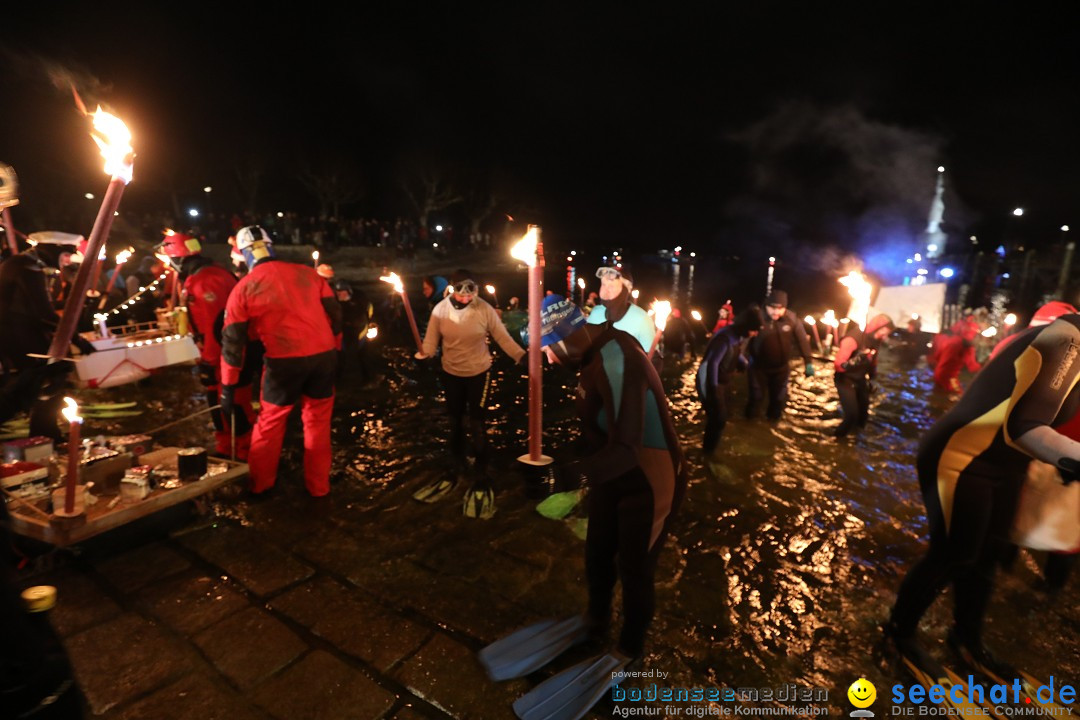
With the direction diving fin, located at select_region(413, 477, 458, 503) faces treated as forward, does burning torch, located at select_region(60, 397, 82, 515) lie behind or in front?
in front

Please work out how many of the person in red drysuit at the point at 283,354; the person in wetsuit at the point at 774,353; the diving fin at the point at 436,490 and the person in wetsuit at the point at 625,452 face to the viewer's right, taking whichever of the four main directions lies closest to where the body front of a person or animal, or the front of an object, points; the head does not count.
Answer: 0

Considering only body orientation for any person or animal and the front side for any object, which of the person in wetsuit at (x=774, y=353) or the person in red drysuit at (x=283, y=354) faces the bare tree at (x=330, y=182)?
the person in red drysuit

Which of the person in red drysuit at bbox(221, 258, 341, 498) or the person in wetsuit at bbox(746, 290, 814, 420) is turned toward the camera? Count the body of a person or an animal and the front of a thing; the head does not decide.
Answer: the person in wetsuit

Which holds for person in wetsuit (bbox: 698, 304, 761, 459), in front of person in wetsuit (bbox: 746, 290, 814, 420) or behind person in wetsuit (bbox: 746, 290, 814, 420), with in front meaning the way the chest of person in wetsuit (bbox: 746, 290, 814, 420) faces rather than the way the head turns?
in front

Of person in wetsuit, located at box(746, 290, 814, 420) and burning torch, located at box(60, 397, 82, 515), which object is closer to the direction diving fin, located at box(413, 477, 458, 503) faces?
the burning torch

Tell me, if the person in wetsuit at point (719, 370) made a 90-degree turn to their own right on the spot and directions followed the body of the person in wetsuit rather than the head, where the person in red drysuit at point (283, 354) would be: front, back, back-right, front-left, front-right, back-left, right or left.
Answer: front-right

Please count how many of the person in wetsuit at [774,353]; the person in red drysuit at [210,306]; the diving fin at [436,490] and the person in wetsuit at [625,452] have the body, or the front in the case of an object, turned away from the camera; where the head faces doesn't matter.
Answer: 0

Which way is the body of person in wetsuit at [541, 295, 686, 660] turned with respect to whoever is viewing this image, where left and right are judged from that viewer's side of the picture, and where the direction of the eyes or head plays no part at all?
facing to the left of the viewer

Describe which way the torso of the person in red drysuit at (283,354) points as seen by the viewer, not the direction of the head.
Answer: away from the camera

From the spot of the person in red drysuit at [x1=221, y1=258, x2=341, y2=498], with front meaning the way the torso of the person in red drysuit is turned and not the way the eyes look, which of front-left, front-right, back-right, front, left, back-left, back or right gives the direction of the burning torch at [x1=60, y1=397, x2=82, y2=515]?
back-left

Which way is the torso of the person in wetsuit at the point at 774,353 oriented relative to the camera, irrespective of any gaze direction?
toward the camera

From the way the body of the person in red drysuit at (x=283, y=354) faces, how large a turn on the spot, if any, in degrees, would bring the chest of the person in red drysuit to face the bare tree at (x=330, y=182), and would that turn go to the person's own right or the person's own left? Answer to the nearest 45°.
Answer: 0° — they already face it

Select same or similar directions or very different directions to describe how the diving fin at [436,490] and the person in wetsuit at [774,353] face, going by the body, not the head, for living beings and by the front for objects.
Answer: same or similar directions
